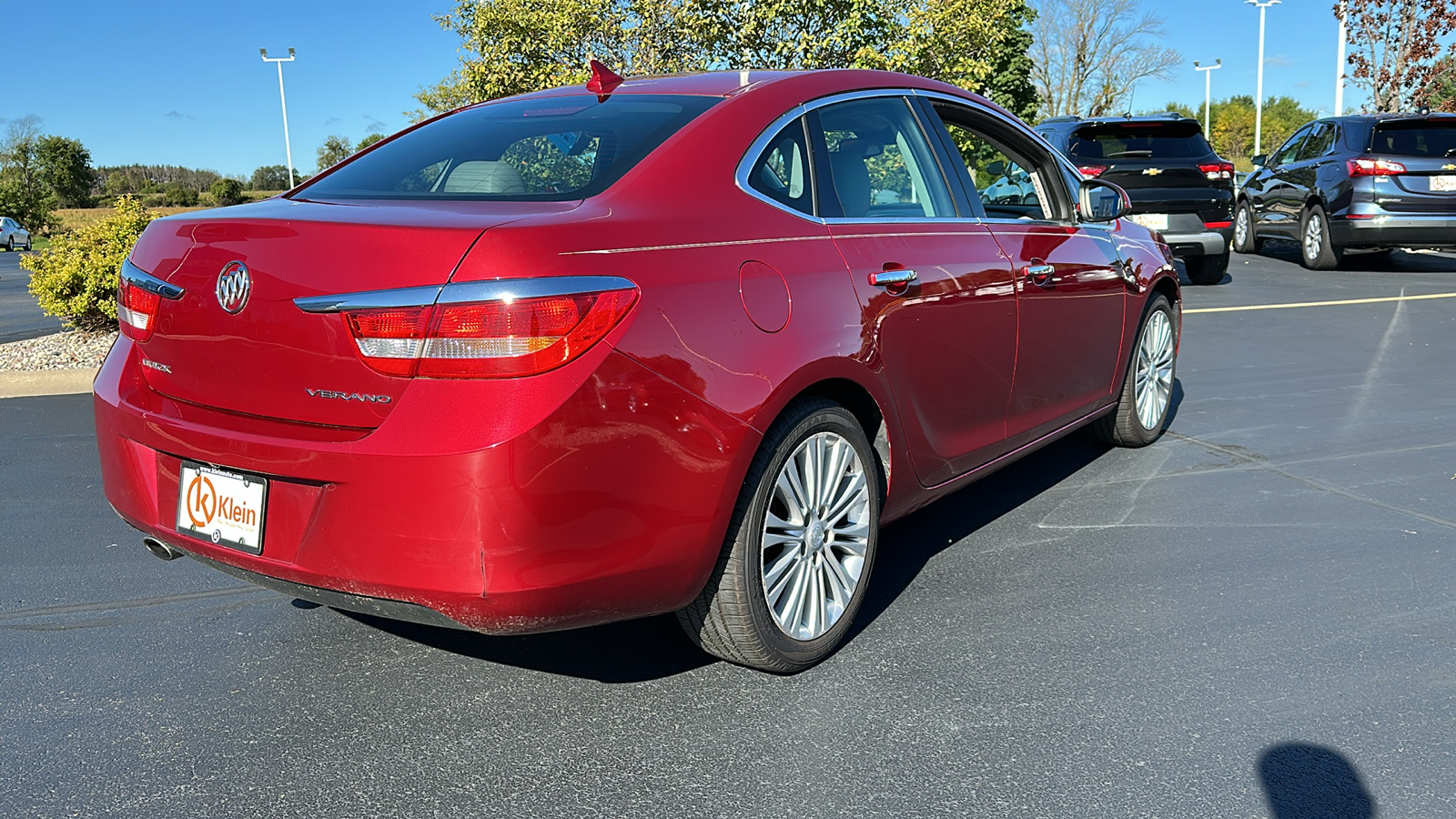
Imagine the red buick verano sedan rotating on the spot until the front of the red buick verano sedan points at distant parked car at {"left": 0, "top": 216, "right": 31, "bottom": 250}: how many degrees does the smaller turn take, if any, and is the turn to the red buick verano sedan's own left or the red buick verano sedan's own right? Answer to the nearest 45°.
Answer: approximately 90° to the red buick verano sedan's own left

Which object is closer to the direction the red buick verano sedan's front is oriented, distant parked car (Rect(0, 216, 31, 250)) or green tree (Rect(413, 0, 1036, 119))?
the green tree

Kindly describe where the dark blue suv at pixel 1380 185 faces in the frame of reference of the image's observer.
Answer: facing away from the viewer and to the left of the viewer

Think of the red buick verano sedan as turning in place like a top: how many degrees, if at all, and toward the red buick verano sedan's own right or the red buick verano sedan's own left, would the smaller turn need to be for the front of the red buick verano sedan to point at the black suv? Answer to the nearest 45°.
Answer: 0° — it already faces it

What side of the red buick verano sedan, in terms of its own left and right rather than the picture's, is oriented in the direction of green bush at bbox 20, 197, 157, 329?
left

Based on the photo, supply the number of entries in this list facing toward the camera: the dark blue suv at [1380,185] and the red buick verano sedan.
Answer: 0

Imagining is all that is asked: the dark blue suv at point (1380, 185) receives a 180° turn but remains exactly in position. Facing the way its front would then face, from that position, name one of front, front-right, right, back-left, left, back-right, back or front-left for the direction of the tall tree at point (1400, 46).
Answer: back-left

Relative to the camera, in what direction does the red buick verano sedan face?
facing away from the viewer and to the right of the viewer

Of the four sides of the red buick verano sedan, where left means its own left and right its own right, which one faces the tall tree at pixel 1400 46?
front

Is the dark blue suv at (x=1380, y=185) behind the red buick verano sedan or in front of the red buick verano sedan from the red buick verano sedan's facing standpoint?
in front

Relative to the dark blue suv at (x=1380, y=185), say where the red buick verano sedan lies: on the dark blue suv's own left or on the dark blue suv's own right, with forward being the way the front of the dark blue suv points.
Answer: on the dark blue suv's own left

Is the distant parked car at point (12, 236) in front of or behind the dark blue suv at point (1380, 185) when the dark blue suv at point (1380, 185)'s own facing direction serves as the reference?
in front

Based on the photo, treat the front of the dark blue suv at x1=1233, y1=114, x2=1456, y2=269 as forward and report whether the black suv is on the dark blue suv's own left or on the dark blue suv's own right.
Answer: on the dark blue suv's own left
